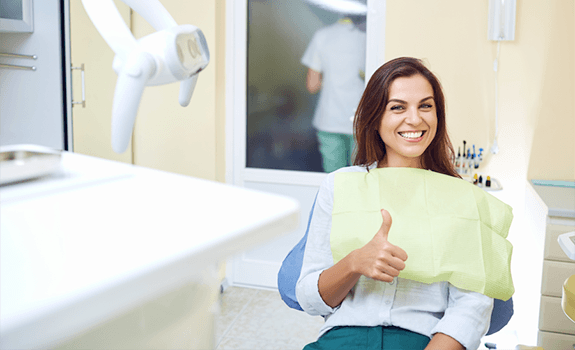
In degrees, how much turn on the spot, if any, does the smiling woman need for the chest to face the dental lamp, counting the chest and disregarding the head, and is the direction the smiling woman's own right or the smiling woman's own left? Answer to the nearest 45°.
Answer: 0° — they already face it

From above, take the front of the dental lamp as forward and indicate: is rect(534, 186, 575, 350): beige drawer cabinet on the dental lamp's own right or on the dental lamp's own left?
on the dental lamp's own left

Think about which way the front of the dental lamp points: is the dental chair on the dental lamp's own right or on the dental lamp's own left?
on the dental lamp's own left

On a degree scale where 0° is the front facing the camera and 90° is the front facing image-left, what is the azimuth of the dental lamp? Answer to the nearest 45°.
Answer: approximately 315°

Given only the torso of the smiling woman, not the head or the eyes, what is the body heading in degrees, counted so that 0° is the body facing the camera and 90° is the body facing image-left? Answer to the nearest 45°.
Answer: approximately 0°

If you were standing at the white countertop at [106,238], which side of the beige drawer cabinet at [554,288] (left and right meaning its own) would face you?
front

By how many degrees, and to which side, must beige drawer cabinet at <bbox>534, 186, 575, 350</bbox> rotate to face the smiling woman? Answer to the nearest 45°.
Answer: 0° — it already faces them

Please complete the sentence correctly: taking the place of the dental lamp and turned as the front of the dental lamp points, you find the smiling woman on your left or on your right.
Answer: on your left
